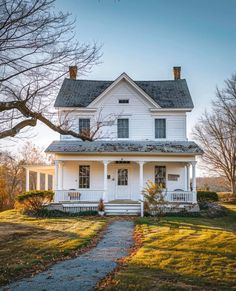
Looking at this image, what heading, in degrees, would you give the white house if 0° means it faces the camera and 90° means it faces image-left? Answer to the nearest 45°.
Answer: approximately 0°

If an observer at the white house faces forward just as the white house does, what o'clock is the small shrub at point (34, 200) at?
The small shrub is roughly at 3 o'clock from the white house.

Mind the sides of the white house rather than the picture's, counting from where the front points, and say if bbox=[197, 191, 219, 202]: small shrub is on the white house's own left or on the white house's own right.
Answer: on the white house's own left

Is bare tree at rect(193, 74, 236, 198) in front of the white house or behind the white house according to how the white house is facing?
behind
